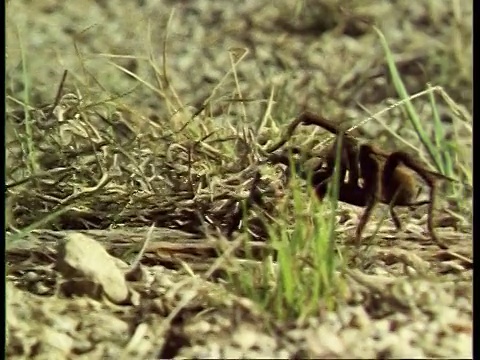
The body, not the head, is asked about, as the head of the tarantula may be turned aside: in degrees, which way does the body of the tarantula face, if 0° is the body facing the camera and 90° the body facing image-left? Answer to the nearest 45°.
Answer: approximately 90°
